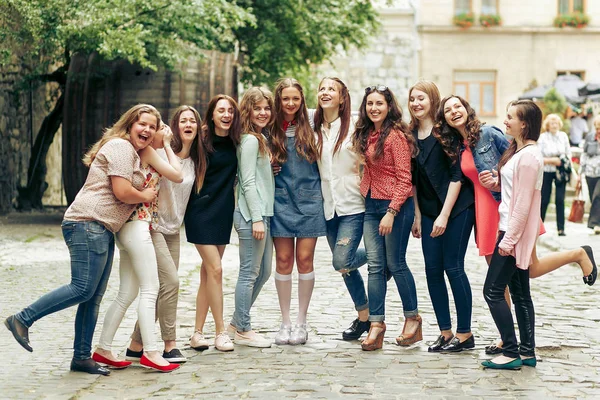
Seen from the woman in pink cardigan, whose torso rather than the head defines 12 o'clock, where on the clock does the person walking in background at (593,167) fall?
The person walking in background is roughly at 3 o'clock from the woman in pink cardigan.

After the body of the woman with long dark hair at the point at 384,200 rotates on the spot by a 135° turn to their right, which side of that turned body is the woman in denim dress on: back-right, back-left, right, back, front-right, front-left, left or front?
left

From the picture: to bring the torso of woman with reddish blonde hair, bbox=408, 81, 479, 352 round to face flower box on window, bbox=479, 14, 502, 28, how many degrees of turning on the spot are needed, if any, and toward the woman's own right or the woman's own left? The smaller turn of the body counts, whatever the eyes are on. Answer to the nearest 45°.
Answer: approximately 135° to the woman's own right

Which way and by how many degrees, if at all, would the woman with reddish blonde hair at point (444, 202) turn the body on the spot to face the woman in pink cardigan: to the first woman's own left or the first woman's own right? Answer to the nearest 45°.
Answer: approximately 90° to the first woman's own left

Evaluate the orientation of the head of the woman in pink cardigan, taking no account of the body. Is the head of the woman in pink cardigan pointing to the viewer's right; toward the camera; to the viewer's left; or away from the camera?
to the viewer's left

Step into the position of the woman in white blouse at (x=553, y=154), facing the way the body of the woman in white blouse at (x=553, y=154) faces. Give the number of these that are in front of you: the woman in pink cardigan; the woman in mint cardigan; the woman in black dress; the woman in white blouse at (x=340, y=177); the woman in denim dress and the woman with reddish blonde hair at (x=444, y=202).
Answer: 6

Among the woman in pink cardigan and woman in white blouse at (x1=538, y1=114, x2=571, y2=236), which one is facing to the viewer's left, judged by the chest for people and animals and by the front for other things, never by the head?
the woman in pink cardigan

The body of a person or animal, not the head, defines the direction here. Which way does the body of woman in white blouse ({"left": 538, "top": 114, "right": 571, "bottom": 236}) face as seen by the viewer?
toward the camera

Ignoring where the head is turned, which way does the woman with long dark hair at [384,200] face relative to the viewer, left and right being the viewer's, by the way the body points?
facing the viewer and to the left of the viewer

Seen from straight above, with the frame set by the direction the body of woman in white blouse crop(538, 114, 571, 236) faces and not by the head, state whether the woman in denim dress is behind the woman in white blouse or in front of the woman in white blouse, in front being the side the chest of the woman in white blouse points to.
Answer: in front

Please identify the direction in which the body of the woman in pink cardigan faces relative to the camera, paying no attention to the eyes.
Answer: to the viewer's left

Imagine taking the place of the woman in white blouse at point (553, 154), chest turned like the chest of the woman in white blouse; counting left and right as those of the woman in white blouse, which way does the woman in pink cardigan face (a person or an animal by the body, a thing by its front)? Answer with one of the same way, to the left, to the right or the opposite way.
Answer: to the right
